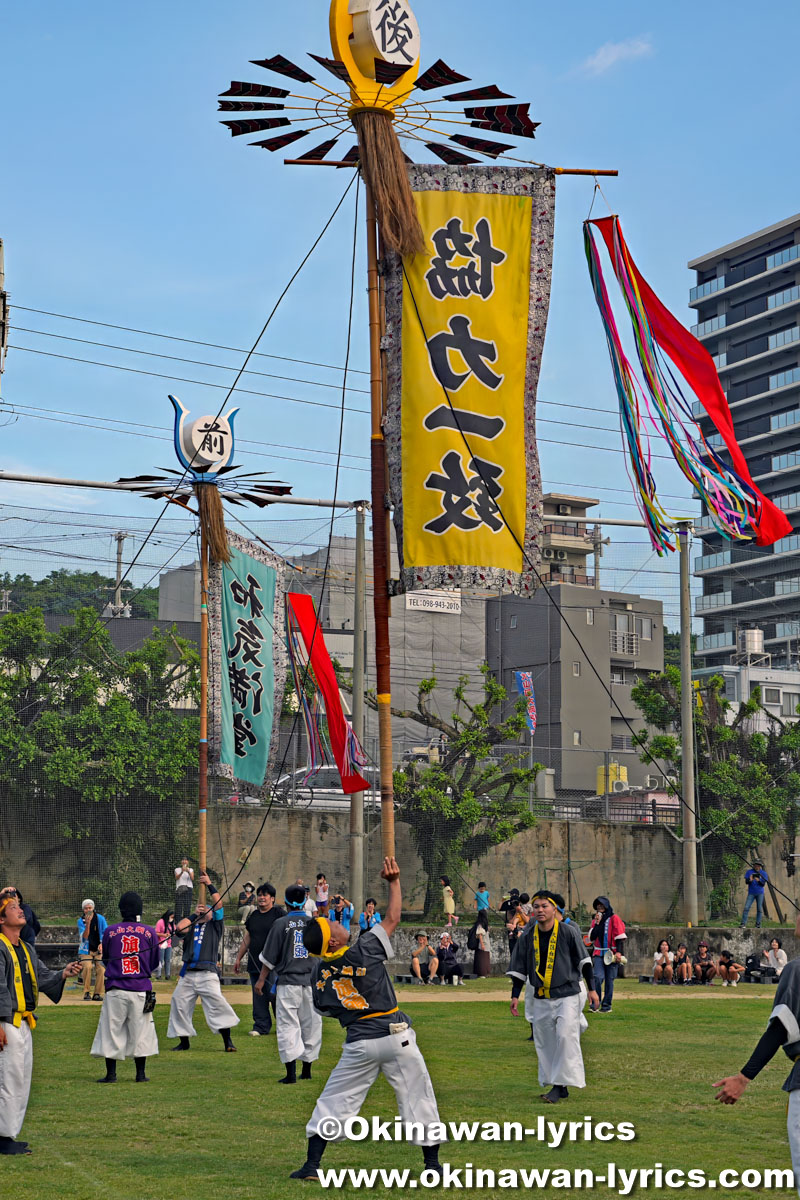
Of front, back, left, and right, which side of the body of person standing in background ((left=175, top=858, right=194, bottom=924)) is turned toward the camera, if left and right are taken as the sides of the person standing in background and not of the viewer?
front

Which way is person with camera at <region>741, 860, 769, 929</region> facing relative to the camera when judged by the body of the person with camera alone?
toward the camera

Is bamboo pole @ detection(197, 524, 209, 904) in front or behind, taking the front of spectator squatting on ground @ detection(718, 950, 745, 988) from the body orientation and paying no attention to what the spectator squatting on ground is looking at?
in front

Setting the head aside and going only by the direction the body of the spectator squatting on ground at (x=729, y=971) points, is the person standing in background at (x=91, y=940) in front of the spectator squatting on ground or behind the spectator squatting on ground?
in front

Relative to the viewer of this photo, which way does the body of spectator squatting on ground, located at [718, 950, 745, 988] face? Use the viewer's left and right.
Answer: facing the viewer and to the left of the viewer

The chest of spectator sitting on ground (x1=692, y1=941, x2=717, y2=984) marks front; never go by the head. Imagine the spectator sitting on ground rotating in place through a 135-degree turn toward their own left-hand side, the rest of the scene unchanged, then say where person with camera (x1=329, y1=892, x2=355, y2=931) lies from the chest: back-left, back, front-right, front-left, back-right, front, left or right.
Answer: back

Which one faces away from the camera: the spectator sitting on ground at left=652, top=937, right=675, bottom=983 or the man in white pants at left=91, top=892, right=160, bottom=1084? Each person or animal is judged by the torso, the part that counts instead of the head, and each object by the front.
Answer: the man in white pants

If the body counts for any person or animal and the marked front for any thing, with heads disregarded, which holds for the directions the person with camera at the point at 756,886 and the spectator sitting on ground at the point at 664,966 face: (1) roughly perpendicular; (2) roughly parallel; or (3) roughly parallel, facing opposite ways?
roughly parallel

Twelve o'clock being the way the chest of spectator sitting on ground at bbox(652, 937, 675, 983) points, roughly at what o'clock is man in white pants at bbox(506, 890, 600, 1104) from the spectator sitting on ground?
The man in white pants is roughly at 12 o'clock from the spectator sitting on ground.

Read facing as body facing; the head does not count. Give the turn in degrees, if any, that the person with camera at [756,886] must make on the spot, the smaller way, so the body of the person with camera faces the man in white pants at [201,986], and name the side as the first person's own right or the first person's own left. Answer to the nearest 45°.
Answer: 0° — they already face them

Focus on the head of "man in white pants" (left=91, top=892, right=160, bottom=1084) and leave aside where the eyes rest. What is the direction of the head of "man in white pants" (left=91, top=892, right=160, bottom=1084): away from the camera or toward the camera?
away from the camera

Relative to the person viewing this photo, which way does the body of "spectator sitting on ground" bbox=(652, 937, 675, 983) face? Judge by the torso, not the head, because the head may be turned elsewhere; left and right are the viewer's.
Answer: facing the viewer

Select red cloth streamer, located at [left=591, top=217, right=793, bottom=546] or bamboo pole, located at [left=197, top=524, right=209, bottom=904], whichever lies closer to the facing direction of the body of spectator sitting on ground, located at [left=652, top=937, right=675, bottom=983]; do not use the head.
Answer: the red cloth streamer

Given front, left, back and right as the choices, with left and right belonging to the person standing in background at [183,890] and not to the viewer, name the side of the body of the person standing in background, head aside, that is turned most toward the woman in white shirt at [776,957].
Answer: left

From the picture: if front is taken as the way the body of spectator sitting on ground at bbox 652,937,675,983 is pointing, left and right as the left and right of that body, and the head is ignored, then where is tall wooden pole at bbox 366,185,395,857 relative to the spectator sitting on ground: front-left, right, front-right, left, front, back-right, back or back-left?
front
